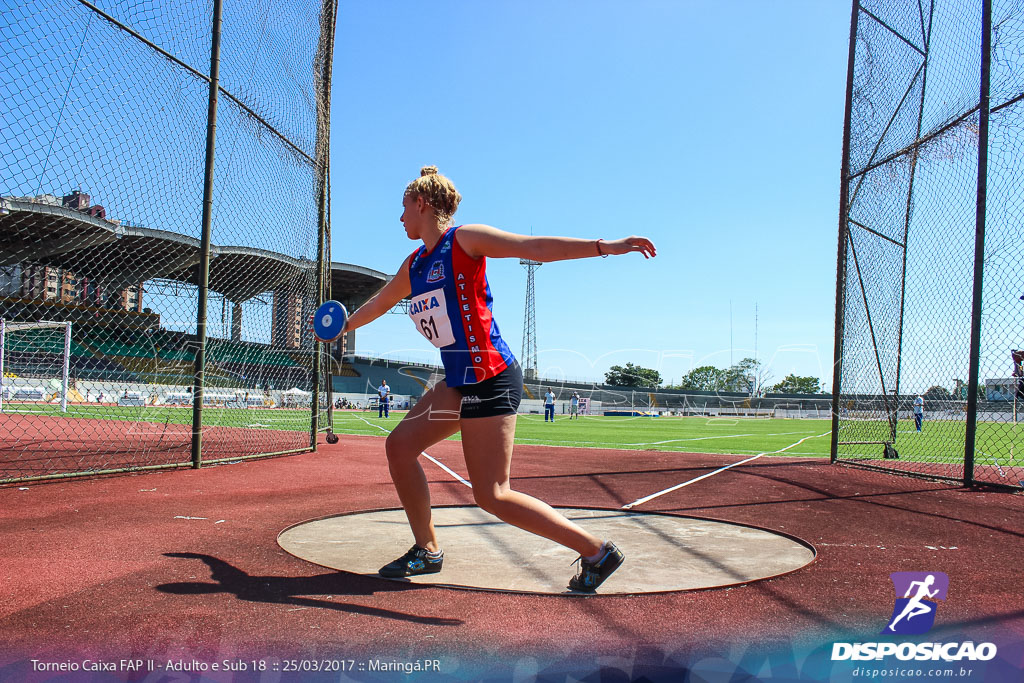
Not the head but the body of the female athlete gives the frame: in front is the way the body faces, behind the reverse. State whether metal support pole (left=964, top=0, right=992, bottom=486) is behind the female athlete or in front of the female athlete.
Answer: behind

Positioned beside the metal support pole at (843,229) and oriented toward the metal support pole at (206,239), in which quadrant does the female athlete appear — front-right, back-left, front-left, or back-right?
front-left

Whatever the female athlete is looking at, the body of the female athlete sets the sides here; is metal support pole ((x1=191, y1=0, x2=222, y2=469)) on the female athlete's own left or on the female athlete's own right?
on the female athlete's own right

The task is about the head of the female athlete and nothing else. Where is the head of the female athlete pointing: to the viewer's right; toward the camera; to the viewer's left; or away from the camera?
to the viewer's left
